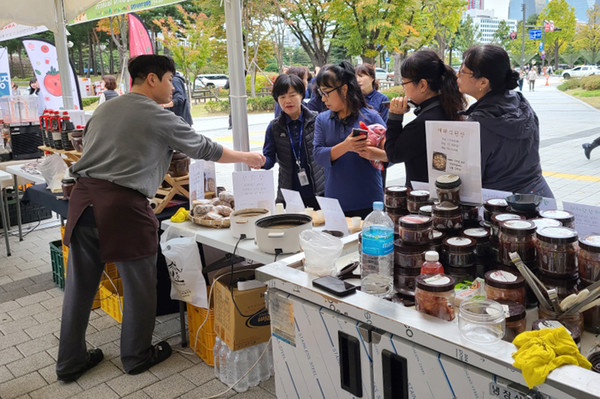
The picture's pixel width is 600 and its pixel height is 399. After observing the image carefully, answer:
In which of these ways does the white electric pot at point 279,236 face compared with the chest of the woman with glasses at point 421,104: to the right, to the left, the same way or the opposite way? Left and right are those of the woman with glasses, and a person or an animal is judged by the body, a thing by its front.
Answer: to the left

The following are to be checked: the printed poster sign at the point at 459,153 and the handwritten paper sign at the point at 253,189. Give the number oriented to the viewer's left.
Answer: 0

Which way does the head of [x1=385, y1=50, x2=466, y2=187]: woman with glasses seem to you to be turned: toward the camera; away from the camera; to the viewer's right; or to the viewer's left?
to the viewer's left

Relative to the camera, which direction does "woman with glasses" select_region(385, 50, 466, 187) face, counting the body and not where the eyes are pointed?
to the viewer's left

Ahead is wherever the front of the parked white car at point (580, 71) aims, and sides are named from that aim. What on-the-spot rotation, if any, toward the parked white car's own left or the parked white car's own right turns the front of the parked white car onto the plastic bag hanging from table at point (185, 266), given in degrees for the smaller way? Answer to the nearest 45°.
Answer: approximately 90° to the parked white car's own left

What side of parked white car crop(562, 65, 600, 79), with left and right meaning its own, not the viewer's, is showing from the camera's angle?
left

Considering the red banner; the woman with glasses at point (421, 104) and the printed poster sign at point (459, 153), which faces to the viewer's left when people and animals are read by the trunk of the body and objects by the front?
the woman with glasses
